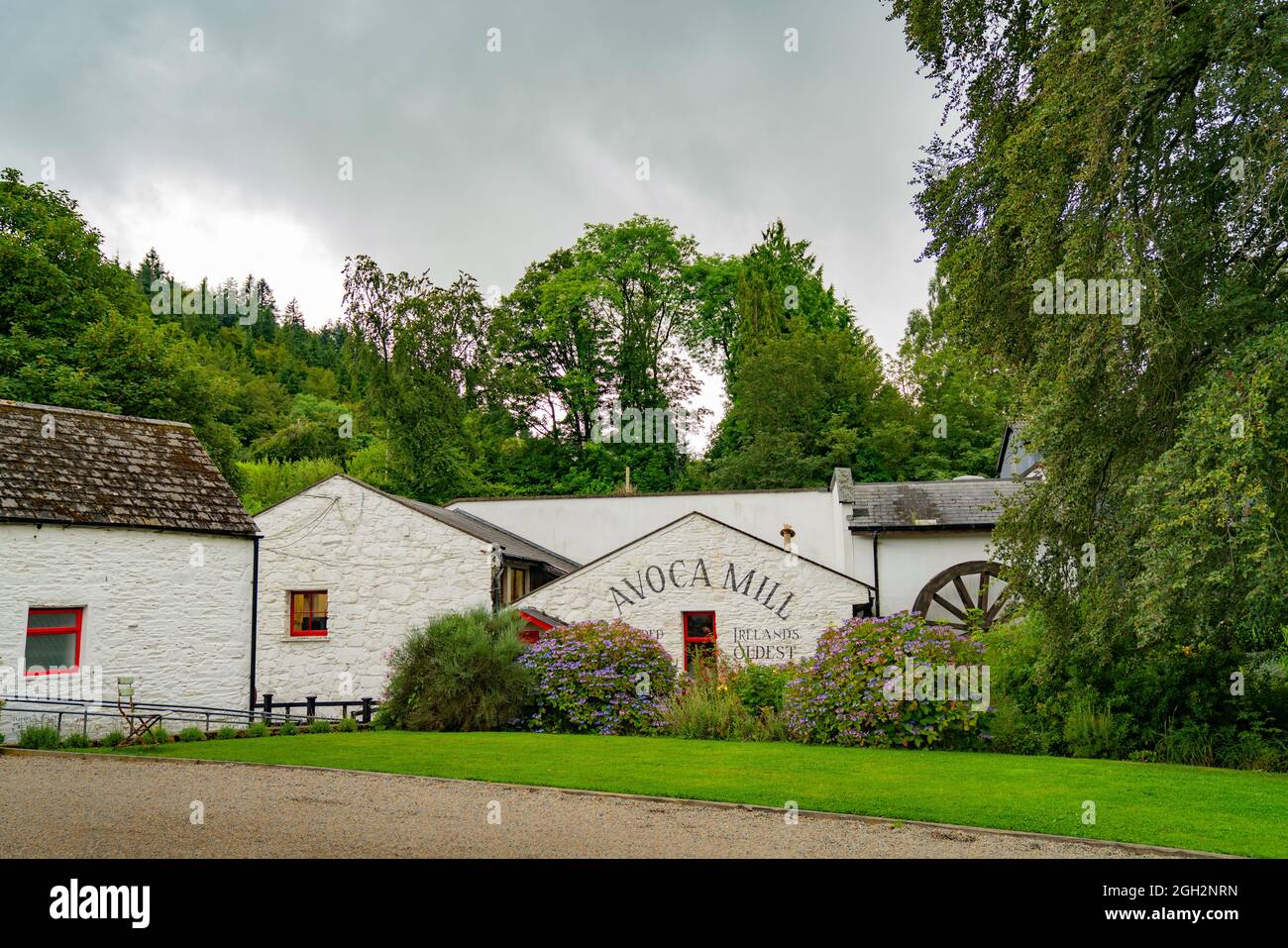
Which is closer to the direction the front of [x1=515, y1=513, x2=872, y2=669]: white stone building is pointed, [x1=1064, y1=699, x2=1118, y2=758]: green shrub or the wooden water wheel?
the green shrub

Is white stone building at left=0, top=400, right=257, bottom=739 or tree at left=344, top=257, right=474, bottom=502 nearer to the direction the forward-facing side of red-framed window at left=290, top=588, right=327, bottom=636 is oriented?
the white stone building

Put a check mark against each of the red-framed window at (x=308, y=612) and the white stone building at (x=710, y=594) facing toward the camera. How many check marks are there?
2

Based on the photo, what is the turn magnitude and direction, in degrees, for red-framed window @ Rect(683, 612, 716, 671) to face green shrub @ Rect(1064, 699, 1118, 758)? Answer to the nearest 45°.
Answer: approximately 45° to its left

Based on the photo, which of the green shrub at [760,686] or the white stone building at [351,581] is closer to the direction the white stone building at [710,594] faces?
the green shrub

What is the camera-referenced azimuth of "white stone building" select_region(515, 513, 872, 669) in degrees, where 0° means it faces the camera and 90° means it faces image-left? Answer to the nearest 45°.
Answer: approximately 0°
